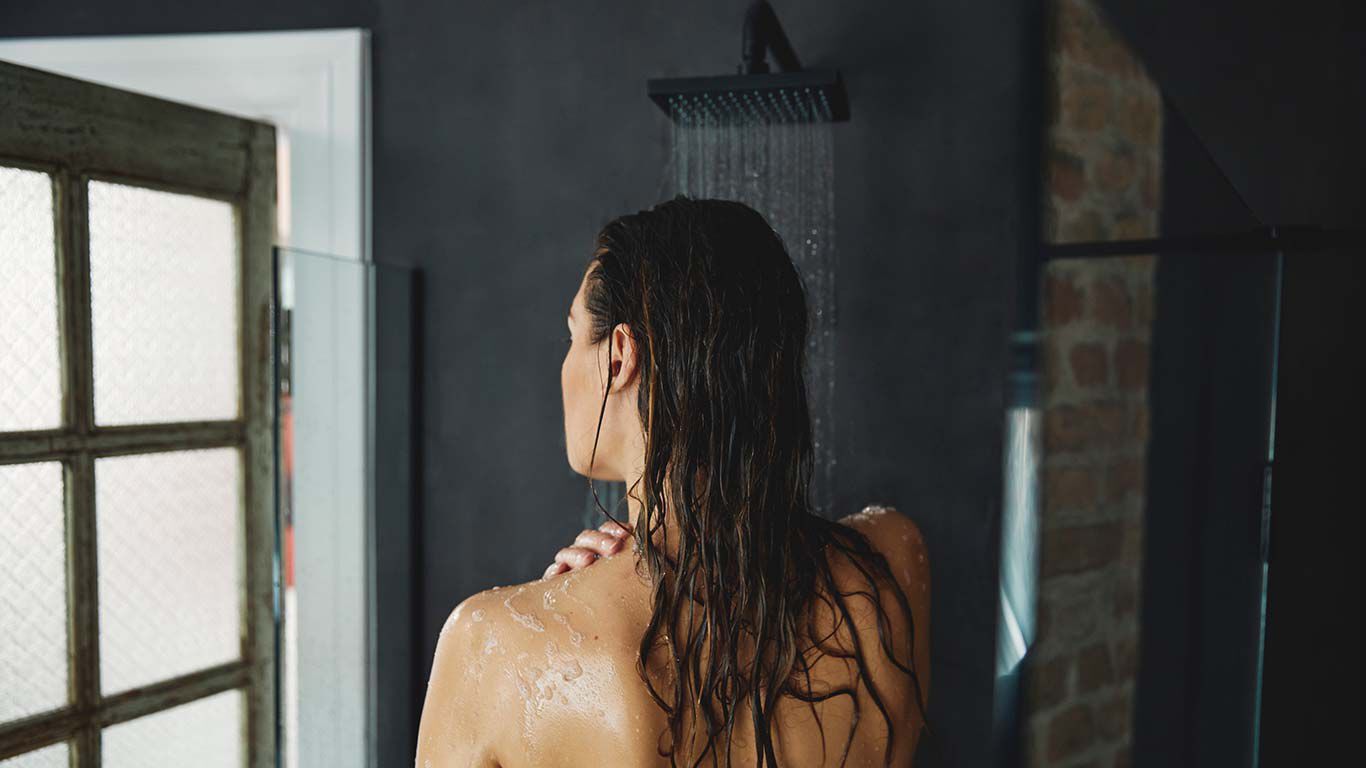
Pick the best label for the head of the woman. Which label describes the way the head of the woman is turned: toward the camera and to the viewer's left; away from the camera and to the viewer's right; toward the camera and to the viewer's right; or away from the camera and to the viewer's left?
away from the camera and to the viewer's left

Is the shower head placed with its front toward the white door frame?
no

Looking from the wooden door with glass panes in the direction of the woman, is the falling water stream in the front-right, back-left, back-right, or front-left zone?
front-left
